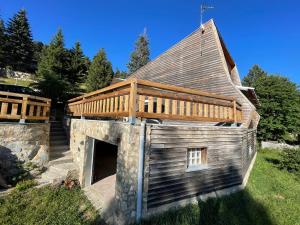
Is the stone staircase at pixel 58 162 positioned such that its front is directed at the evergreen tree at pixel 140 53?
no

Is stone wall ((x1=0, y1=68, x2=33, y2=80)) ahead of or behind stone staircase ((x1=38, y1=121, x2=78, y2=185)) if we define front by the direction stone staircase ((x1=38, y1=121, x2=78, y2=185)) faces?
behind

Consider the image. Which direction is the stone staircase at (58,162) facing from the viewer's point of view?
toward the camera

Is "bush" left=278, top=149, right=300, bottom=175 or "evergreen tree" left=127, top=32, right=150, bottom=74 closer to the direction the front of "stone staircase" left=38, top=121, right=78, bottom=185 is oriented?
the bush

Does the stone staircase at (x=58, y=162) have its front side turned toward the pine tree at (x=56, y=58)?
no

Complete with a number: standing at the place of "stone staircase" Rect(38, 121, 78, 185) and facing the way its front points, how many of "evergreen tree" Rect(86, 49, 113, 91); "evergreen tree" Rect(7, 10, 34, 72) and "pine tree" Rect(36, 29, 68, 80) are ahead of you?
0

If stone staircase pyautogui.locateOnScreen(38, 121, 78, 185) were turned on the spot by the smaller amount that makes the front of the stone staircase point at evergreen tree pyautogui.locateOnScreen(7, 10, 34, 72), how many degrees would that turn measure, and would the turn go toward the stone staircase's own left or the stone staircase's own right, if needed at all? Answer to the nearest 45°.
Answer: approximately 180°

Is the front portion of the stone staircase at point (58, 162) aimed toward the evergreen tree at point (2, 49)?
no

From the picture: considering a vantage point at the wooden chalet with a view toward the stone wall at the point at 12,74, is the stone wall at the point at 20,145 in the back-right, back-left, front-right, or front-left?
front-left

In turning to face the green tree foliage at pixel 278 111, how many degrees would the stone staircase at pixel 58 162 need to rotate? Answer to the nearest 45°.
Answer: approximately 90° to its left

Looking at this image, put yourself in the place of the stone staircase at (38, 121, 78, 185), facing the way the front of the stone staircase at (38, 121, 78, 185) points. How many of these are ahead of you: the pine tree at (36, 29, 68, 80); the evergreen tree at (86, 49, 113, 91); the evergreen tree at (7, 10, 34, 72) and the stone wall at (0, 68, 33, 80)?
0

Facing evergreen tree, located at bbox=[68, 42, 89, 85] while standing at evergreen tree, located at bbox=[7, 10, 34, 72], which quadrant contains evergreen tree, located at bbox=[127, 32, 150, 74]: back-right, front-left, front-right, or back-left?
front-left

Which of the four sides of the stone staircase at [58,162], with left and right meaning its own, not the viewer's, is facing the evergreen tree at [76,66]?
back
